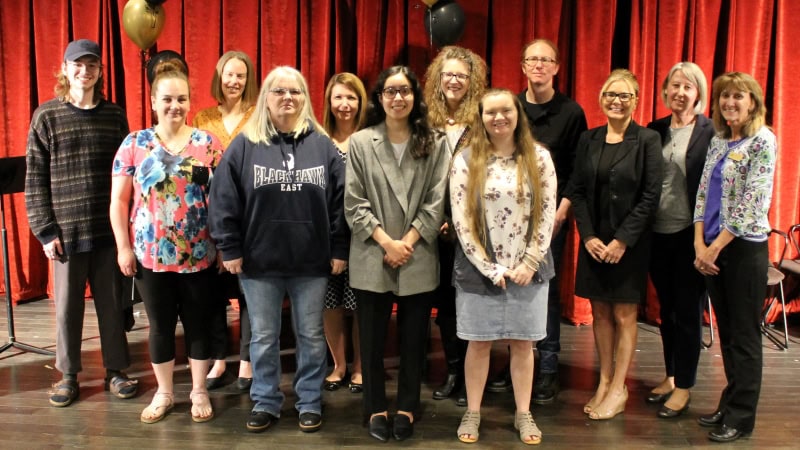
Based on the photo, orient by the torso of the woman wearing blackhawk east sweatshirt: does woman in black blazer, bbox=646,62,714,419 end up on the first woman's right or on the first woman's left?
on the first woman's left

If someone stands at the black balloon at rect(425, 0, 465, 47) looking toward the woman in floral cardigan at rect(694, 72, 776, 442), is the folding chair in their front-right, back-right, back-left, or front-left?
front-left

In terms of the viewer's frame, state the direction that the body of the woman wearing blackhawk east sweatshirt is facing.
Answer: toward the camera

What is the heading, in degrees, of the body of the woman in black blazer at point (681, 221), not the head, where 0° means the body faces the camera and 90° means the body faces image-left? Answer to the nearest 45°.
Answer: approximately 45°

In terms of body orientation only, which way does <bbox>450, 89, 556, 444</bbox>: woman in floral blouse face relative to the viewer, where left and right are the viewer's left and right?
facing the viewer

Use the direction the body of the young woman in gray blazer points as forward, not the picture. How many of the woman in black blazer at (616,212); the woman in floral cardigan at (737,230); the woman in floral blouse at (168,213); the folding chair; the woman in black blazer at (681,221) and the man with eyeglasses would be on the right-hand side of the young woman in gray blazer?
1

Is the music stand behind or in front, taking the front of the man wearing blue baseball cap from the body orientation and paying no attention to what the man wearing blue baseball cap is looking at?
behind

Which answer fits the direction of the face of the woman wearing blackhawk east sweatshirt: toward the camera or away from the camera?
toward the camera

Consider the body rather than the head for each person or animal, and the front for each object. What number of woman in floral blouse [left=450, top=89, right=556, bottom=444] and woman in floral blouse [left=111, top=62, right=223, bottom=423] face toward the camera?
2

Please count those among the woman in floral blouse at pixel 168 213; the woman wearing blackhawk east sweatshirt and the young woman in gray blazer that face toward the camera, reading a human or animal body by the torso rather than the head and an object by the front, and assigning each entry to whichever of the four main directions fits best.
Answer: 3

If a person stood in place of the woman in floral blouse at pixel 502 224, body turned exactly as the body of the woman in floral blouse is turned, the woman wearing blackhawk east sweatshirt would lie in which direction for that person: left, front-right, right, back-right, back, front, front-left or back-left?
right

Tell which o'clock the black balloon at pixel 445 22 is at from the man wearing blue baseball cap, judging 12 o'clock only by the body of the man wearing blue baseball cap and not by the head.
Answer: The black balloon is roughly at 9 o'clock from the man wearing blue baseball cap.

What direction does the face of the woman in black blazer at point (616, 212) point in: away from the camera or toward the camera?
toward the camera

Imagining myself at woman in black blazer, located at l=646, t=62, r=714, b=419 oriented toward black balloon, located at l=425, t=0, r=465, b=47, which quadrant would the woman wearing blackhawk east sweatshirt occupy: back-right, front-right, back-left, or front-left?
front-left
